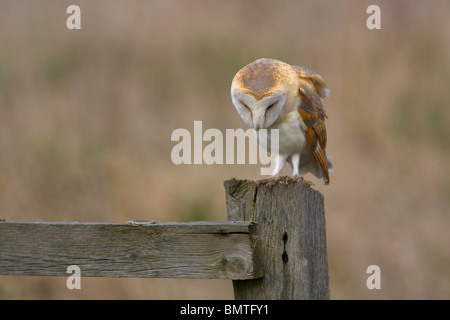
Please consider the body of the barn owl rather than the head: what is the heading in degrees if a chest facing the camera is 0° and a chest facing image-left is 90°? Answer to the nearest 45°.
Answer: approximately 45°

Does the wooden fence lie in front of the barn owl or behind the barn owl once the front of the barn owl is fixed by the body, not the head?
in front
